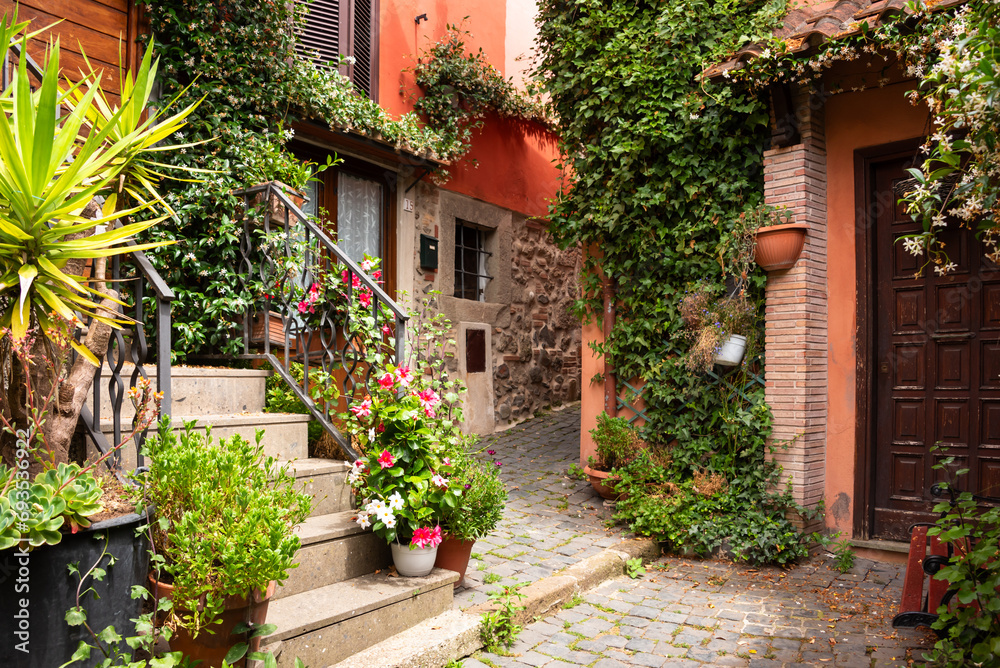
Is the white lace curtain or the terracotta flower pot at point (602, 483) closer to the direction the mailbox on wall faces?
the terracotta flower pot

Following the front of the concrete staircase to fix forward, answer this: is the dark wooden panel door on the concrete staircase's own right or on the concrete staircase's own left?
on the concrete staircase's own left

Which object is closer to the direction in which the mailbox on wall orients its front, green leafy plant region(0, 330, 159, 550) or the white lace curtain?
the green leafy plant

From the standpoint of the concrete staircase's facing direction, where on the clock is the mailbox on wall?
The mailbox on wall is roughly at 8 o'clock from the concrete staircase.

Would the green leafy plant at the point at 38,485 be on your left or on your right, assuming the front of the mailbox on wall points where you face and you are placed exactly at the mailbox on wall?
on your right

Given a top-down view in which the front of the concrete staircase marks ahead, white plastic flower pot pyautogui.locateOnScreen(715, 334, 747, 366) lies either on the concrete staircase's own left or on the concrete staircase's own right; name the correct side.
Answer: on the concrete staircase's own left

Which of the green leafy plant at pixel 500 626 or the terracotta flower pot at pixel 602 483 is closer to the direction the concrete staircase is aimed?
the green leafy plant

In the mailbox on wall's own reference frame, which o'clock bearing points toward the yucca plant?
The yucca plant is roughly at 2 o'clock from the mailbox on wall.

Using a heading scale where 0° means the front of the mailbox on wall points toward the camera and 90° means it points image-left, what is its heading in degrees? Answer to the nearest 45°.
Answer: approximately 315°
